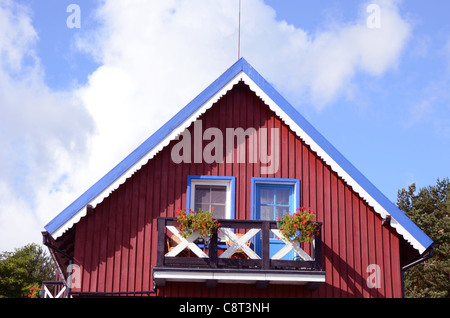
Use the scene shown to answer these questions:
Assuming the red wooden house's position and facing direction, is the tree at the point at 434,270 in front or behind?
behind

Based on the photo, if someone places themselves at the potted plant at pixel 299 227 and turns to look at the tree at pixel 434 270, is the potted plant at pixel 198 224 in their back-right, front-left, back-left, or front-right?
back-left

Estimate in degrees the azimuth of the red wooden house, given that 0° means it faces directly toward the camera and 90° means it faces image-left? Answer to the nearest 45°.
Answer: approximately 0°
